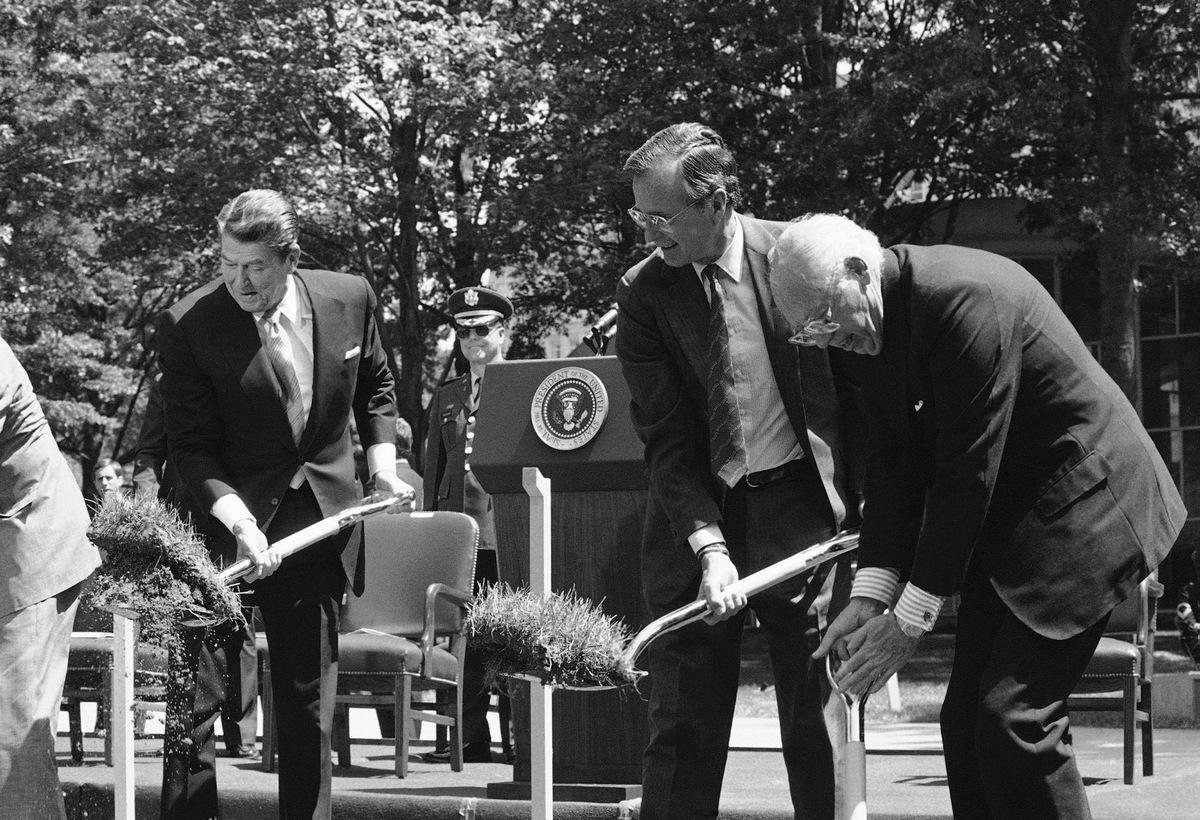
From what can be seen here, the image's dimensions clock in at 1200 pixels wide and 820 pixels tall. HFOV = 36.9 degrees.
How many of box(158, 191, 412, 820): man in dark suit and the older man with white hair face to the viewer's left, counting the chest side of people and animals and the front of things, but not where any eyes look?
1

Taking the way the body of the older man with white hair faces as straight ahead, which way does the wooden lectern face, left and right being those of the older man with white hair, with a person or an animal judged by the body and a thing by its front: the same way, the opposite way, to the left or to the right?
to the left

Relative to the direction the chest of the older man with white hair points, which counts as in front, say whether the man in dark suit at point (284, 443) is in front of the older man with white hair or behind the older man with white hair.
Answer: in front

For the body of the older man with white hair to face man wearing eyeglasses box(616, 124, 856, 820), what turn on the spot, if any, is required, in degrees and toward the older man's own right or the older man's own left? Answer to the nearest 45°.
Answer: approximately 45° to the older man's own right

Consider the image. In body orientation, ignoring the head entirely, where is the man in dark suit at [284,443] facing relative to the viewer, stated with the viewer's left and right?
facing the viewer

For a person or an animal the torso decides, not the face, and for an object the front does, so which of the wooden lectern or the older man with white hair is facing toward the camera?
the wooden lectern

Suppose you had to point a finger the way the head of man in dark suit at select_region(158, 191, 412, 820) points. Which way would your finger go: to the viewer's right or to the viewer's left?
to the viewer's left

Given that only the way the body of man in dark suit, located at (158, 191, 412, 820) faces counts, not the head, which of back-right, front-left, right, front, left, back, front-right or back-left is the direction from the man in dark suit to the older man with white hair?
front-left

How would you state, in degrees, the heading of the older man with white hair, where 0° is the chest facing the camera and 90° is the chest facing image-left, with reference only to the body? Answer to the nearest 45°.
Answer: approximately 90°

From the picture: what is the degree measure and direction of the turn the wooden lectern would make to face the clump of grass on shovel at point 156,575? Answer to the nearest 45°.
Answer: approximately 45° to its right

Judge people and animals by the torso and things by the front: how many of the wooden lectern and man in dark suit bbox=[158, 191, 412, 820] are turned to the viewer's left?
0

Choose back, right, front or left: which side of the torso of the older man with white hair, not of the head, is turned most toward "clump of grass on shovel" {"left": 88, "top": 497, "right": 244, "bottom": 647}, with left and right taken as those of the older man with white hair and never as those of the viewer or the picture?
front

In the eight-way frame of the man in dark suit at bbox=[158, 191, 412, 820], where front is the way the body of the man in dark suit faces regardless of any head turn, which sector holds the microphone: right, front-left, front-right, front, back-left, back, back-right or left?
back-left

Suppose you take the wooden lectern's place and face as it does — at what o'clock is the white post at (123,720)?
The white post is roughly at 2 o'clock from the wooden lectern.

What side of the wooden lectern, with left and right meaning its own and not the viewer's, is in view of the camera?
front
